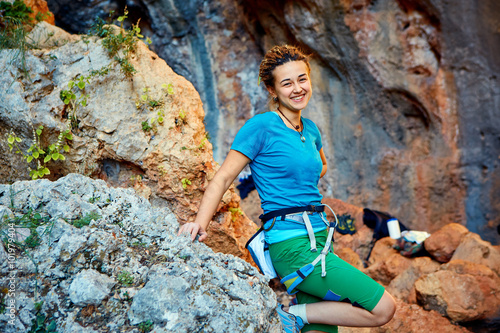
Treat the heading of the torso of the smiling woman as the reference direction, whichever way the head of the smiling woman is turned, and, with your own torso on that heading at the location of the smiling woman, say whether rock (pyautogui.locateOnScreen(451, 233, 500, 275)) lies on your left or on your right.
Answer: on your left

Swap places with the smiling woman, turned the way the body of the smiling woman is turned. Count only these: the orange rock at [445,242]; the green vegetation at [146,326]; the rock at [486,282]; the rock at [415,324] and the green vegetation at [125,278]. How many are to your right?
2

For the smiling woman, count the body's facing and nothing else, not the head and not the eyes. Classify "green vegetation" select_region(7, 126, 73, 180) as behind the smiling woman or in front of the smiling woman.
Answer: behind

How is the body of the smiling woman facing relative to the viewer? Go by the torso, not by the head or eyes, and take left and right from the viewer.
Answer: facing the viewer and to the right of the viewer

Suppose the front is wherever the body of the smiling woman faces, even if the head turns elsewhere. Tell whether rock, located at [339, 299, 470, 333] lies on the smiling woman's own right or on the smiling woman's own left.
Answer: on the smiling woman's own left

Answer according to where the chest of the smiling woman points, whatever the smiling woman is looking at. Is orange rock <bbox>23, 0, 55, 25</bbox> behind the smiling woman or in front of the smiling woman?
behind

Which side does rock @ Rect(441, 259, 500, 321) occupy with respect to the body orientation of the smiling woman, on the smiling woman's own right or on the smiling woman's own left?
on the smiling woman's own left

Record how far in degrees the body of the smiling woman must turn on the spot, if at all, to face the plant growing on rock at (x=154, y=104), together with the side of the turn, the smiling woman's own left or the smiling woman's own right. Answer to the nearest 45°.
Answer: approximately 180°

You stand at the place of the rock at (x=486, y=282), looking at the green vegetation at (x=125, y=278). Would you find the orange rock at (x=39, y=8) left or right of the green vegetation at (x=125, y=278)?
right

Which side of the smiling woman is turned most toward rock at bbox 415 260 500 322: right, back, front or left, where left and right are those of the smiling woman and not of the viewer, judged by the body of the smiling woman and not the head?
left

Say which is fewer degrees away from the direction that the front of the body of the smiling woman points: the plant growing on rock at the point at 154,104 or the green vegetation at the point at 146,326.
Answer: the green vegetation

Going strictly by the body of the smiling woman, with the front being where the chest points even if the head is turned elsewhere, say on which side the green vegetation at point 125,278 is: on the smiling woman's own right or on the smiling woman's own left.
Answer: on the smiling woman's own right

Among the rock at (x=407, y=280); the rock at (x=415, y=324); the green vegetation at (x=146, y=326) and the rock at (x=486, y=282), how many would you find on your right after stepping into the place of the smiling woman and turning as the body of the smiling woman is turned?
1

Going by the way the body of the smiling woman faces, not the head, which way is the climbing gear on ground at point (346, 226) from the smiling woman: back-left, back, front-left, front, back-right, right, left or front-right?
back-left

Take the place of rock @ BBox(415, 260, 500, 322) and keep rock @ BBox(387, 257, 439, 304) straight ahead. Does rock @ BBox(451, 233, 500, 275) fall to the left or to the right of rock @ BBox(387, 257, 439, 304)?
right
